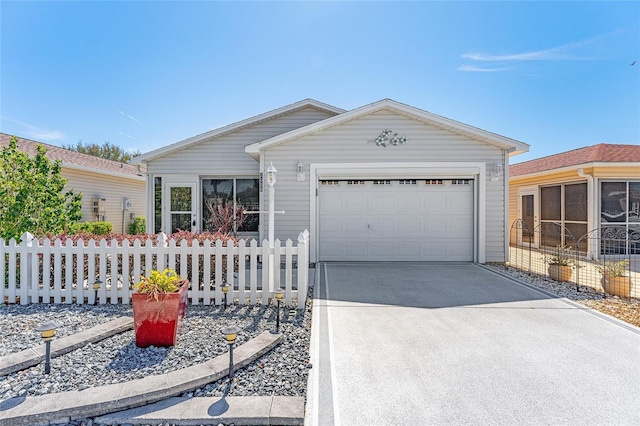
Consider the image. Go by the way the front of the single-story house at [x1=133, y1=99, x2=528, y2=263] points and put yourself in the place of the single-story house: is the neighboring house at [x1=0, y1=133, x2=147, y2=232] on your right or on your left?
on your right

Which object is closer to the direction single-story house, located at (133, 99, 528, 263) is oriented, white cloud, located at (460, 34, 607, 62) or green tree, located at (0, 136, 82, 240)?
the green tree

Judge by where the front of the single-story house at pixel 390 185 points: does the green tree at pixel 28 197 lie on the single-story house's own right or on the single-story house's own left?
on the single-story house's own right

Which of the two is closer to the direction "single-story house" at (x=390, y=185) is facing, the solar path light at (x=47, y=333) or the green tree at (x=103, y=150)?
the solar path light

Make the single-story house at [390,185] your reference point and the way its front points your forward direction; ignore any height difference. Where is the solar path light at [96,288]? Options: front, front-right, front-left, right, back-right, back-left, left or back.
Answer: front-right

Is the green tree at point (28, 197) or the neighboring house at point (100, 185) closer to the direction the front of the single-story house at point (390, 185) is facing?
the green tree

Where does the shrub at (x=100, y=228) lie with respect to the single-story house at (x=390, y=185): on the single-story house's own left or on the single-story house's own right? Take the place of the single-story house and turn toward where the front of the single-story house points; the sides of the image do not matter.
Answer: on the single-story house's own right

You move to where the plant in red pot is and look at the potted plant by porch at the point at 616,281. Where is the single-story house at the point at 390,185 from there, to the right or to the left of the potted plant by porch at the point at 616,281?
left

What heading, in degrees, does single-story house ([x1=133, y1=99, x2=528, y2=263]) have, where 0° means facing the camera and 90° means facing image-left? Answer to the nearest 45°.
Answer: approximately 0°

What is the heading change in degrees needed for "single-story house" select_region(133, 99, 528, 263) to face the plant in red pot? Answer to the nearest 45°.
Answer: approximately 45° to its right
